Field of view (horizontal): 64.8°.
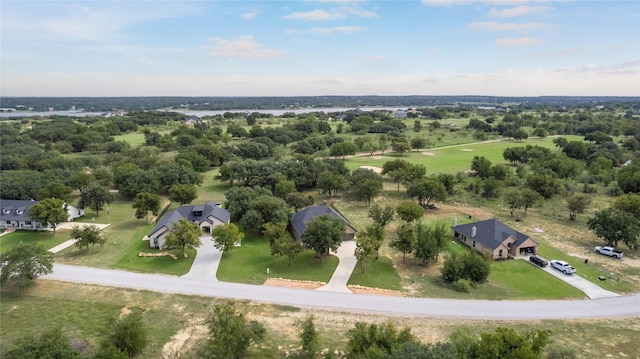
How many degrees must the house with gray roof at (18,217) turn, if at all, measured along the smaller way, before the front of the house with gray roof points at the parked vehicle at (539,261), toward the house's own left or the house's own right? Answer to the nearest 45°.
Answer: approximately 45° to the house's own left

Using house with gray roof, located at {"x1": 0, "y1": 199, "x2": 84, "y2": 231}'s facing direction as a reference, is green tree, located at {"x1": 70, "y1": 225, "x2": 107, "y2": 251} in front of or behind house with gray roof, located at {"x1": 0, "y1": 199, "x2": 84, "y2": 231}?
in front

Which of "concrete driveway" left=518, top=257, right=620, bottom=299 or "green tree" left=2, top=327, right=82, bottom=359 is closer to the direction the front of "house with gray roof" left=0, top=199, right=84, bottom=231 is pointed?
the green tree

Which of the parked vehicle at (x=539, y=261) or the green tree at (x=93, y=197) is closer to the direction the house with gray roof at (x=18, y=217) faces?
the parked vehicle

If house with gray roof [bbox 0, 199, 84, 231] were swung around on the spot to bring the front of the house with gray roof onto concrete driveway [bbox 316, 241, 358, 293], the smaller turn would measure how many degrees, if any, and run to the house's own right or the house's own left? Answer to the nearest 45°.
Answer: approximately 45° to the house's own left

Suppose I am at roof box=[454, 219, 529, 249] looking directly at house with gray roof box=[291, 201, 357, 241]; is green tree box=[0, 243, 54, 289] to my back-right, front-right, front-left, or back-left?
front-left

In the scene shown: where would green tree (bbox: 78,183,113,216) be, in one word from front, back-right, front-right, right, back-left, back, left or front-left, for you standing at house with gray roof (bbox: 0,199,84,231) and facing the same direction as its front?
left

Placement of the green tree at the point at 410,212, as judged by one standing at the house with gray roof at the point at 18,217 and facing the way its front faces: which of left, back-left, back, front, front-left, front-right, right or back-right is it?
front-left

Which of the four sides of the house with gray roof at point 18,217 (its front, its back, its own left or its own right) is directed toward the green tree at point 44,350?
front

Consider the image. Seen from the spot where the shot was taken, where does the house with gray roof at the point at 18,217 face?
facing the viewer

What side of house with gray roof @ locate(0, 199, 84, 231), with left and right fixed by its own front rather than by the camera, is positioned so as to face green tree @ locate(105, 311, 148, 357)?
front

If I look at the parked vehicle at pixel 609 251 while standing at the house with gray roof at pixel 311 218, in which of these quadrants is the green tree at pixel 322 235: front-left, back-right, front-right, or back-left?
front-right

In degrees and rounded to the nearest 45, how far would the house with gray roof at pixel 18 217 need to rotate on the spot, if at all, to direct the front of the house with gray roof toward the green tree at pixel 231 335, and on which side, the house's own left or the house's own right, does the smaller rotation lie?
0° — it already faces it

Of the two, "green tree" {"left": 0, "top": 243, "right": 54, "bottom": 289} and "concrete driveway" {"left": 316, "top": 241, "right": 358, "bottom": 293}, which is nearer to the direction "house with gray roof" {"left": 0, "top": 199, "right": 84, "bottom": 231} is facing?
the green tree

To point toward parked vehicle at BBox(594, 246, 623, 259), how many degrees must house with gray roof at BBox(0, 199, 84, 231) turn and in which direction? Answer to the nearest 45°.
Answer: approximately 45° to its left

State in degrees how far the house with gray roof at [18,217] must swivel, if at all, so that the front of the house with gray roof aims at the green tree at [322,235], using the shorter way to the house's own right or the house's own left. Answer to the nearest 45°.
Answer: approximately 45° to the house's own left

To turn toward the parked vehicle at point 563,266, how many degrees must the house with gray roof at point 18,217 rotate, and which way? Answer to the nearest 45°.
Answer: approximately 45° to its left

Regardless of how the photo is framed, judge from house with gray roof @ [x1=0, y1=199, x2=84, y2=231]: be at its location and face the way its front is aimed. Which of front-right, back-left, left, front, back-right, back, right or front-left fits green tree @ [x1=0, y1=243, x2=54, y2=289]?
front
